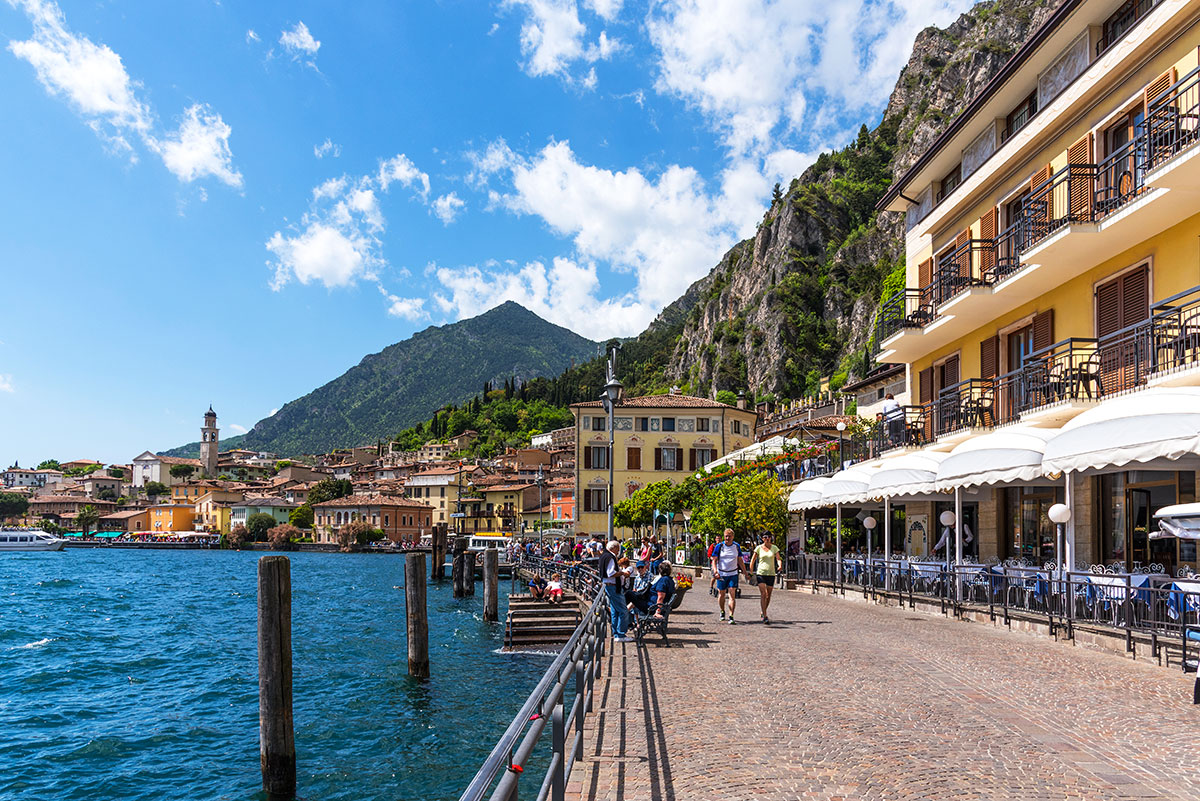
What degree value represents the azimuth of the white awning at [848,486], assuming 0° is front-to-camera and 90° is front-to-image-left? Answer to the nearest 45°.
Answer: approximately 45°

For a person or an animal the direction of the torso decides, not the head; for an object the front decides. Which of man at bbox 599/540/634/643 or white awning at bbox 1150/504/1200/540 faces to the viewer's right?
the man

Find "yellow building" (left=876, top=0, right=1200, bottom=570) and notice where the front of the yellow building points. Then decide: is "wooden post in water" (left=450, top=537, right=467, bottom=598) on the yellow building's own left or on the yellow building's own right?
on the yellow building's own right

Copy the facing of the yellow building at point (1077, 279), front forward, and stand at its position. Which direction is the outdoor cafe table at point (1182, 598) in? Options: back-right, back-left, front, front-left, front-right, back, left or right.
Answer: front-left

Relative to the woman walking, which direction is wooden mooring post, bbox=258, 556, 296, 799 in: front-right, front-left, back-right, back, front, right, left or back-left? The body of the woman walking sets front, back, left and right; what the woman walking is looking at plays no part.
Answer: front-right

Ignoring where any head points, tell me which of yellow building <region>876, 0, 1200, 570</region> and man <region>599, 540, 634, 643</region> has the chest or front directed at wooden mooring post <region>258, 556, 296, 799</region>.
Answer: the yellow building

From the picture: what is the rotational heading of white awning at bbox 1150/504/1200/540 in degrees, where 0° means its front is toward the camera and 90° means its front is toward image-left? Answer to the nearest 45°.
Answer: approximately 45°

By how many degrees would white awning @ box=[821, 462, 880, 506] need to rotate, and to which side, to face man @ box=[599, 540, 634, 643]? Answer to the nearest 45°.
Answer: approximately 45° to its left
